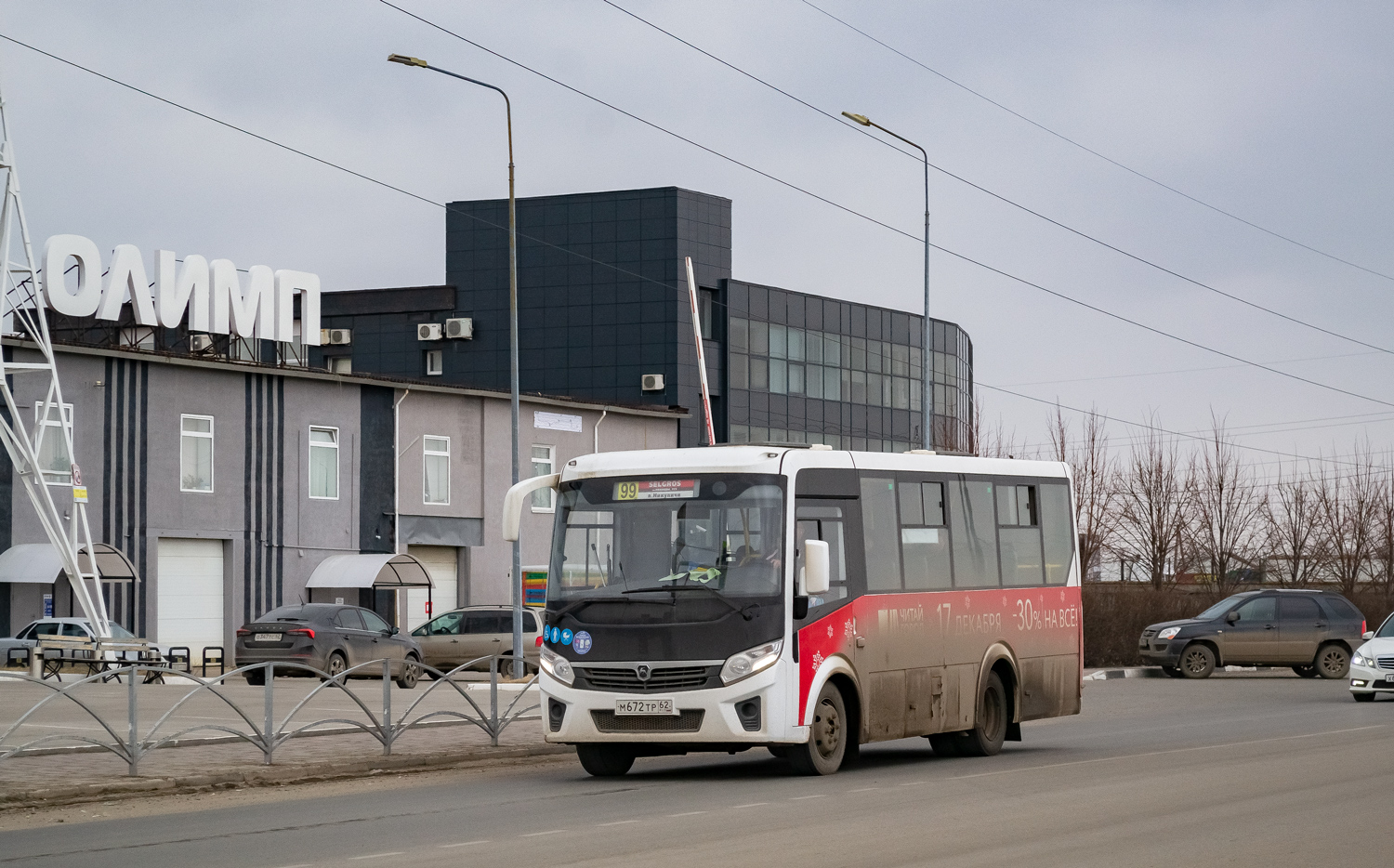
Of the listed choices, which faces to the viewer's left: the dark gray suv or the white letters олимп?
the dark gray suv

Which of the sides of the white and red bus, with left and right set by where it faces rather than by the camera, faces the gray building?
right

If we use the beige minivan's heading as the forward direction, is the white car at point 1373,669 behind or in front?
behind

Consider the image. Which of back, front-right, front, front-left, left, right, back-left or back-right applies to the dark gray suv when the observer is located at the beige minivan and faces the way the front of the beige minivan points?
back

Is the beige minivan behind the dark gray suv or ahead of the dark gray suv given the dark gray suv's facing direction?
ahead

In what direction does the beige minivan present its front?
to the viewer's left

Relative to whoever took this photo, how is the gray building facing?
facing the viewer and to the right of the viewer

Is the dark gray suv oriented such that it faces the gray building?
yes

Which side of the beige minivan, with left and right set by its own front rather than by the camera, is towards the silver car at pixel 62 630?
front

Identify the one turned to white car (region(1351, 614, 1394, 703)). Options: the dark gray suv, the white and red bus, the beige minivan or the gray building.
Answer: the gray building

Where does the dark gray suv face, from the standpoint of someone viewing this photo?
facing to the left of the viewer

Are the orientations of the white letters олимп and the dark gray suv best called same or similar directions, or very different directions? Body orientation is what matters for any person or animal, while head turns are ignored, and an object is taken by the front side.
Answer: very different directions

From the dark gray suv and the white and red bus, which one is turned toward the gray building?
the dark gray suv

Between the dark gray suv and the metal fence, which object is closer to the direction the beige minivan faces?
the metal fence
